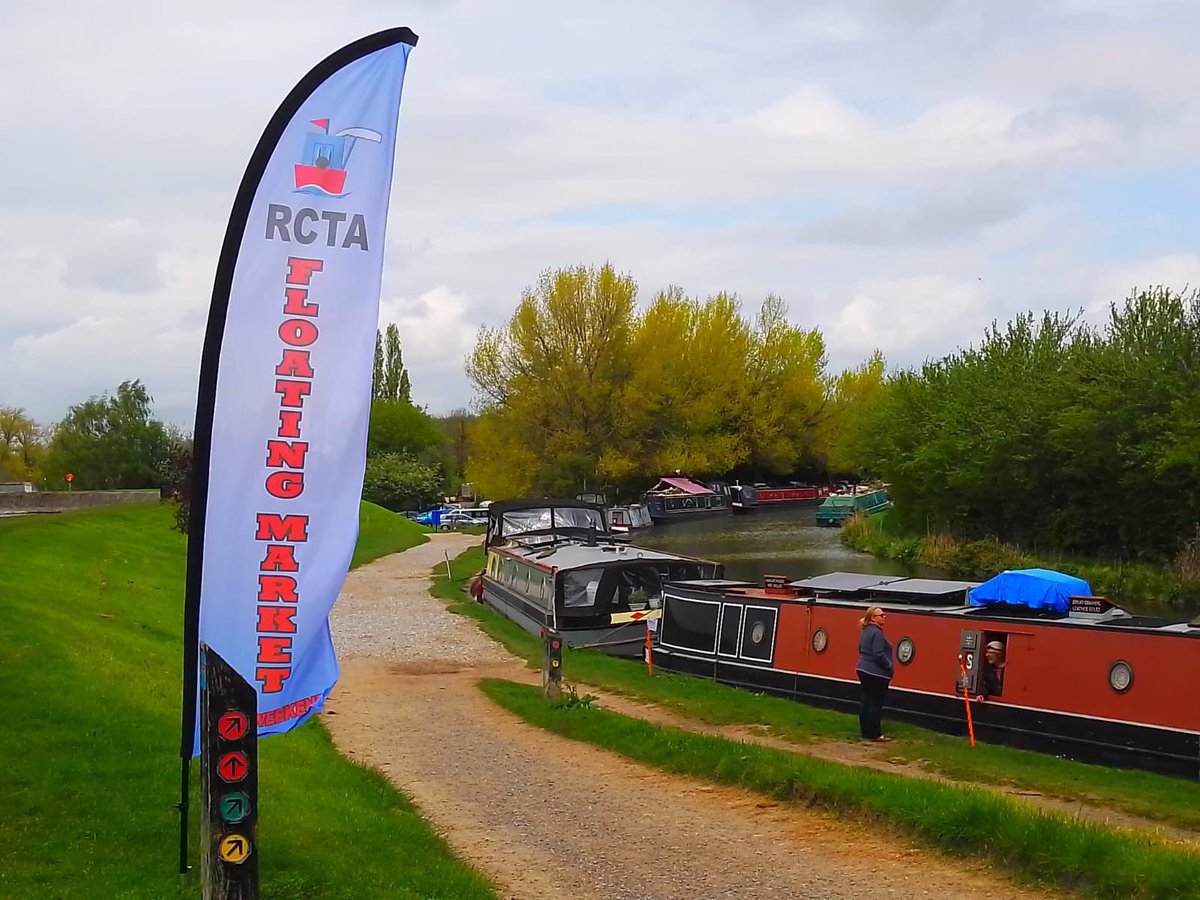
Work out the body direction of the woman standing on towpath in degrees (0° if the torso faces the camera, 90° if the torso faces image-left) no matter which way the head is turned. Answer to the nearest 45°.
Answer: approximately 270°

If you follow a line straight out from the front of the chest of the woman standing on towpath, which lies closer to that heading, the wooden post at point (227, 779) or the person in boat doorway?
the person in boat doorway

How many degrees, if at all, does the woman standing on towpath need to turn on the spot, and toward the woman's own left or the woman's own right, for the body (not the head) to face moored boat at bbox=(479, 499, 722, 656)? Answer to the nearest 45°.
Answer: approximately 135° to the woman's own left

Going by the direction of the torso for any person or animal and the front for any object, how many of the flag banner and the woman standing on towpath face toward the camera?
1

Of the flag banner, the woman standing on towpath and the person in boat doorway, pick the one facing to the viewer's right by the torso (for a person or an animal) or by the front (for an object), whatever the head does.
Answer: the woman standing on towpath
